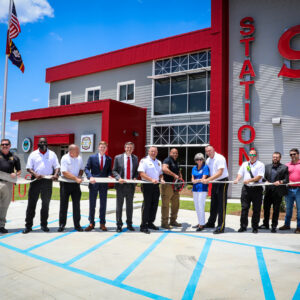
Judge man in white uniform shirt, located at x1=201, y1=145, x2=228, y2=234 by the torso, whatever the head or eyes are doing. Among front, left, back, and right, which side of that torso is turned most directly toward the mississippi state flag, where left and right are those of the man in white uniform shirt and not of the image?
right

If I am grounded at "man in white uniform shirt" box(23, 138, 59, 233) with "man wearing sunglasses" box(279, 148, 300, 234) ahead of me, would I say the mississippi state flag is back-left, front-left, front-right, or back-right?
back-left

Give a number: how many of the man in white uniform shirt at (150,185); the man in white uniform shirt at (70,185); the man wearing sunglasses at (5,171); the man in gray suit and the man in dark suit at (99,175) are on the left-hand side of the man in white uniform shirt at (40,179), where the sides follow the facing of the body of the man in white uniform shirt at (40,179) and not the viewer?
4

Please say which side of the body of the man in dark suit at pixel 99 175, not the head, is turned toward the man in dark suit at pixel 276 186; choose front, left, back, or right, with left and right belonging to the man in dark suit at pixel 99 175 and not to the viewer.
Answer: left

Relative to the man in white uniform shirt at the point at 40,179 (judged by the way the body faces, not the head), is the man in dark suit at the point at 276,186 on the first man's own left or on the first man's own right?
on the first man's own left

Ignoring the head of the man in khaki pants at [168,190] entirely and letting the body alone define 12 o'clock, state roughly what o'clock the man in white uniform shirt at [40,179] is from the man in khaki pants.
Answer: The man in white uniform shirt is roughly at 4 o'clock from the man in khaki pants.

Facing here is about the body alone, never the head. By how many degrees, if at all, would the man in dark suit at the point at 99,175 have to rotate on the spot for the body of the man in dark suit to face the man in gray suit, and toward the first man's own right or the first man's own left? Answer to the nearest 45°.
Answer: approximately 90° to the first man's own left

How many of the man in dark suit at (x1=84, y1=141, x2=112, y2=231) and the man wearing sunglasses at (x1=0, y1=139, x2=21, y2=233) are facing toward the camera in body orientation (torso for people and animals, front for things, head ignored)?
2

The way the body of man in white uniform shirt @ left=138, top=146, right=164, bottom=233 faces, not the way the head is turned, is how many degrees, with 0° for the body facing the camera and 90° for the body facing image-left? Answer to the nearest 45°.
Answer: approximately 315°
